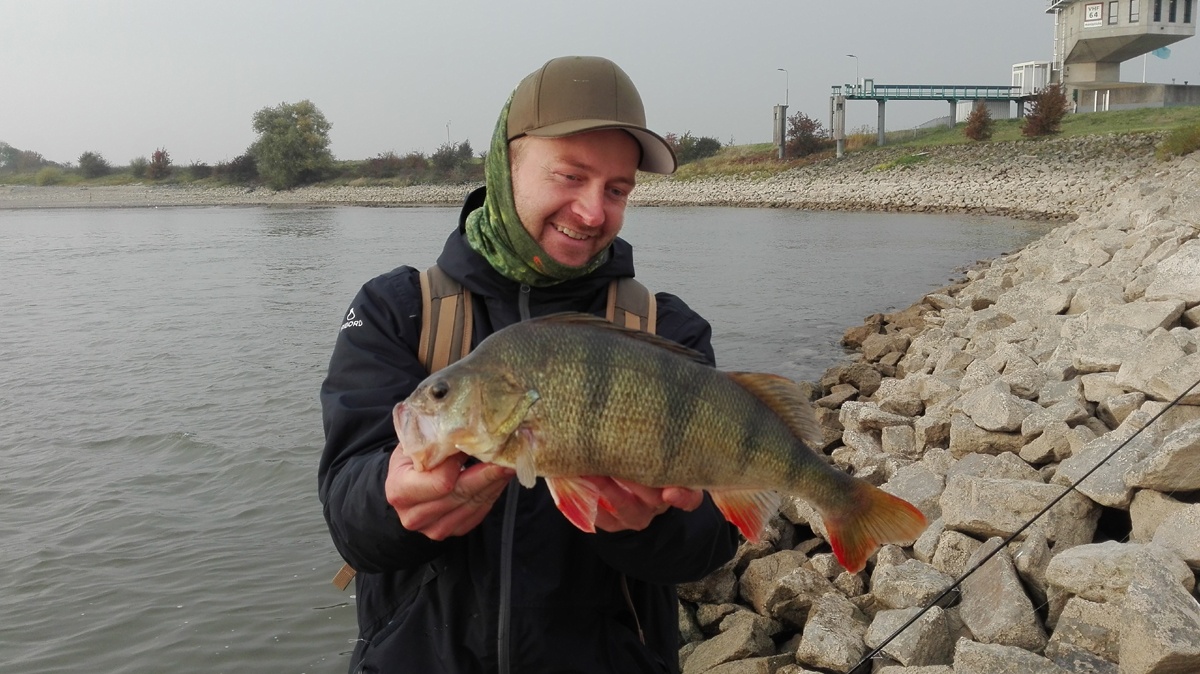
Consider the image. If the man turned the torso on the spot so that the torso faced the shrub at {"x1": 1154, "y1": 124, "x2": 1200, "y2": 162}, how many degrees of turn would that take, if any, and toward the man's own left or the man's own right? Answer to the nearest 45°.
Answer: approximately 135° to the man's own left

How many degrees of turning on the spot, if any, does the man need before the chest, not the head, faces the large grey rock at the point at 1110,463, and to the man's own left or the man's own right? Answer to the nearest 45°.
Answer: approximately 135° to the man's own left

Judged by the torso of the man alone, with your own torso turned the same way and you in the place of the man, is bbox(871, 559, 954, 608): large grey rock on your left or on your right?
on your left

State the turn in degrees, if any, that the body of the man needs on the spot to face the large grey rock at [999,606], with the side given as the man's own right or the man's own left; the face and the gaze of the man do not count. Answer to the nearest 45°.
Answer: approximately 135° to the man's own left

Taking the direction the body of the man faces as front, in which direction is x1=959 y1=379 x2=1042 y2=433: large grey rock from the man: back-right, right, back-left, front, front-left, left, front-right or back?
back-left

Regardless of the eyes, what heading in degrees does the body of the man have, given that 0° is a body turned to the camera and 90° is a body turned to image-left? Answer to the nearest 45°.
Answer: approximately 0°

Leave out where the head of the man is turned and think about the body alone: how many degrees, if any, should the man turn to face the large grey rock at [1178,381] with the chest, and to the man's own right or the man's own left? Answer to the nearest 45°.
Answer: approximately 135° to the man's own left

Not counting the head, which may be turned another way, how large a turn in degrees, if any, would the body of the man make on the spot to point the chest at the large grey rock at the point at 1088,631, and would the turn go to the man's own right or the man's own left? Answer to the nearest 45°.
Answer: approximately 90° to the man's own left

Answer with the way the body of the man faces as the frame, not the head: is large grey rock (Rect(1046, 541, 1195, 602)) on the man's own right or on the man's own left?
on the man's own left

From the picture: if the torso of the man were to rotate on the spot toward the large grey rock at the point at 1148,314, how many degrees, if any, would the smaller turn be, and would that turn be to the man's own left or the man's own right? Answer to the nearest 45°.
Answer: approximately 135° to the man's own left

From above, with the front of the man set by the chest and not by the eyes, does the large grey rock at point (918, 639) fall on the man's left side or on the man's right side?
on the man's left side
